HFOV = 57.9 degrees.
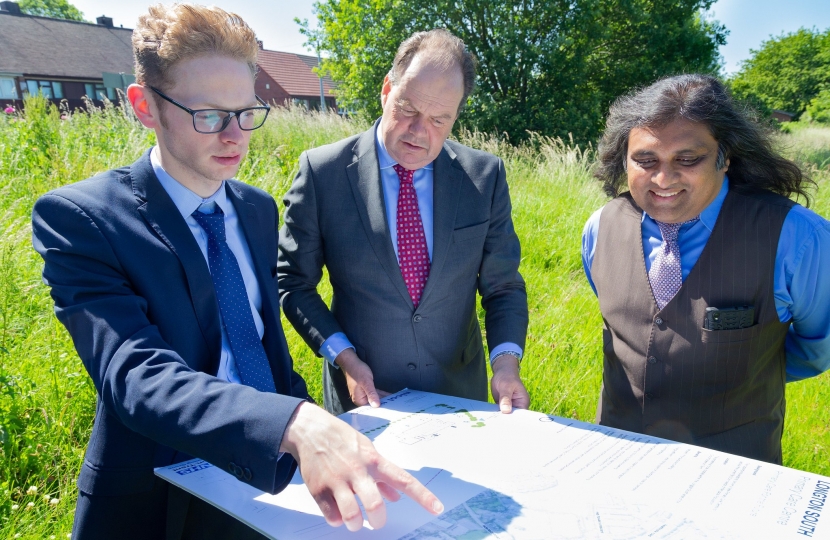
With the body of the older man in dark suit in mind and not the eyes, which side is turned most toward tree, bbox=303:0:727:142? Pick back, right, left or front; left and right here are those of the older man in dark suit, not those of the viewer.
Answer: back

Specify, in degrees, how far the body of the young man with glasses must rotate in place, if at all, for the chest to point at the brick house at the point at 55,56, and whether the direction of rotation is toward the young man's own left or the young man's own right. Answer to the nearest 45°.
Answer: approximately 135° to the young man's own left

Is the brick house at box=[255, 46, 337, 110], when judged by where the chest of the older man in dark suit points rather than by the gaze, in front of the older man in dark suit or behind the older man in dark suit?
behind

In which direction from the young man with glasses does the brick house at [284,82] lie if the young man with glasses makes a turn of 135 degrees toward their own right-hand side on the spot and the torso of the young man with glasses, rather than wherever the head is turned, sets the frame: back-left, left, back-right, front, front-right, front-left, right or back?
right

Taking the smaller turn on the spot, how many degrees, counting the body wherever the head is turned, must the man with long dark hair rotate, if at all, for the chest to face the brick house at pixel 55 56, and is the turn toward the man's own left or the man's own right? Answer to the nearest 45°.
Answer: approximately 90° to the man's own right

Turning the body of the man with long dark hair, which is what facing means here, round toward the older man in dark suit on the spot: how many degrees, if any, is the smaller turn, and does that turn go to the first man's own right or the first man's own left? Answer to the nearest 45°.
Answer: approximately 45° to the first man's own right

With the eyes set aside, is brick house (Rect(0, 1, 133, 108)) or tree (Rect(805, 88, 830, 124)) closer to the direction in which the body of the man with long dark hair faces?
the brick house

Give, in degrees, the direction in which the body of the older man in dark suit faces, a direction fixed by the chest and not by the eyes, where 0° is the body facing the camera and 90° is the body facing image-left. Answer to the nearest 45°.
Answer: approximately 0°

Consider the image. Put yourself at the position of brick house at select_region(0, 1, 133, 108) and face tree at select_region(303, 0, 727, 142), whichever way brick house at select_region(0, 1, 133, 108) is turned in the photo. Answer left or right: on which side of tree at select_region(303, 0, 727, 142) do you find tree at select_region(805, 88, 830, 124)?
left

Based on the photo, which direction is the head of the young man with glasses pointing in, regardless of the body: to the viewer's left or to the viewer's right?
to the viewer's right

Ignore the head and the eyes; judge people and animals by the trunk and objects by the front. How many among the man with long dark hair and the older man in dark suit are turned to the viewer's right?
0
